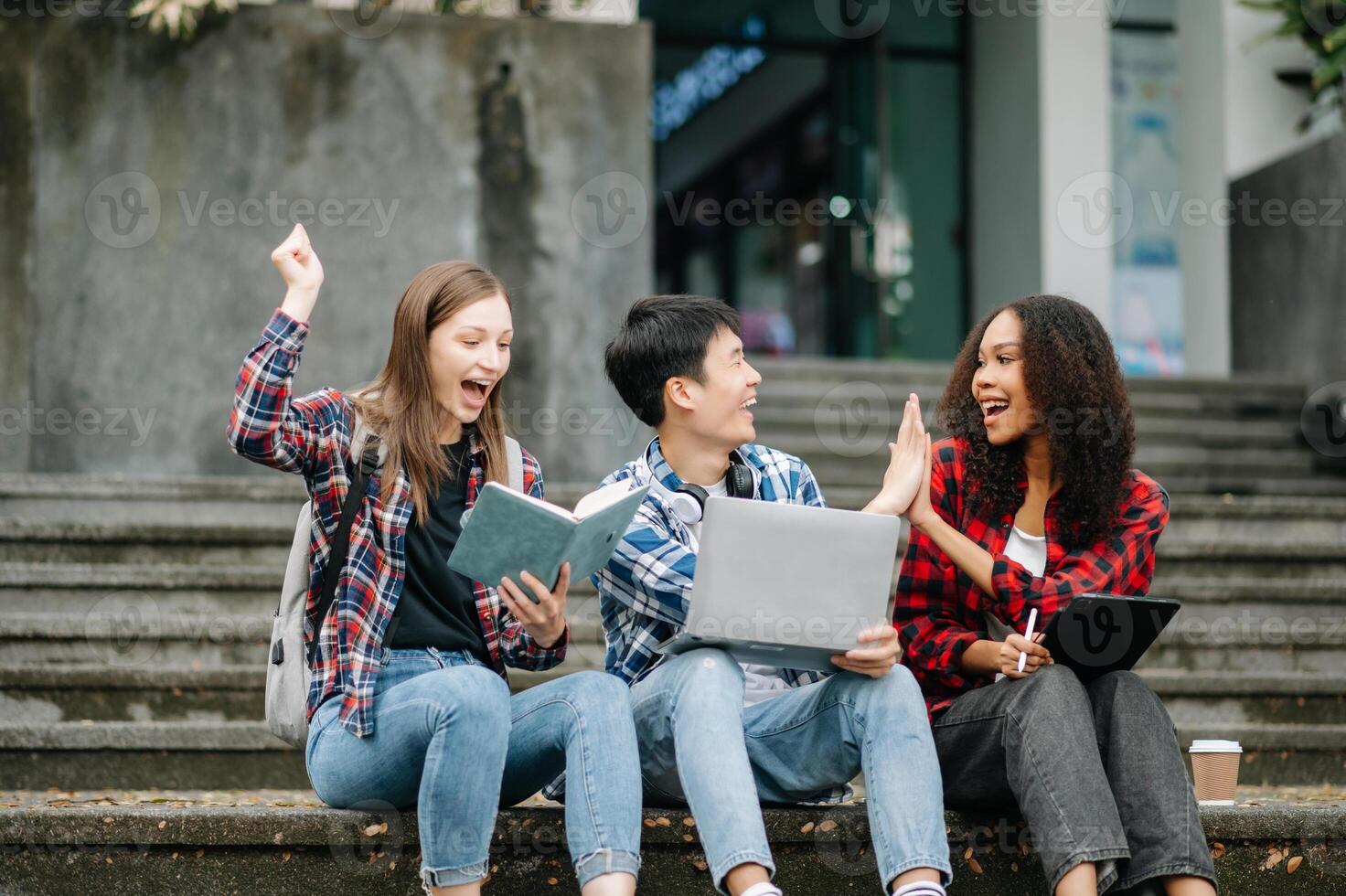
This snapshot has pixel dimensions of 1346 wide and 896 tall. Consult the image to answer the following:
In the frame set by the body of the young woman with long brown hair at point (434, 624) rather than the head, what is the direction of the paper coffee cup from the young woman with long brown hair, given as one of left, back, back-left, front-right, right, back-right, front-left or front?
front-left

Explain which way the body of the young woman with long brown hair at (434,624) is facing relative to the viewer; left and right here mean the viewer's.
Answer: facing the viewer and to the right of the viewer

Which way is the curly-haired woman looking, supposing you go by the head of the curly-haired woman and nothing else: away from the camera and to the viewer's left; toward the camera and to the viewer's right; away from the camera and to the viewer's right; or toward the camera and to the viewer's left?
toward the camera and to the viewer's left

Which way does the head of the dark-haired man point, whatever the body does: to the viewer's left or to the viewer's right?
to the viewer's right

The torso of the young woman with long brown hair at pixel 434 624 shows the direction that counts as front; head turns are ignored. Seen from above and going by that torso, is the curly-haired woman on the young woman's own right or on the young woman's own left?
on the young woman's own left
